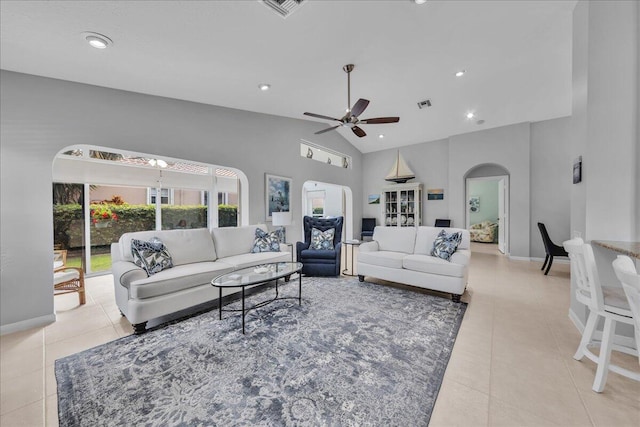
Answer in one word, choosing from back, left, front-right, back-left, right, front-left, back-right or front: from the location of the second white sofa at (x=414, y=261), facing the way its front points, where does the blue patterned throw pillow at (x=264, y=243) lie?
front-right

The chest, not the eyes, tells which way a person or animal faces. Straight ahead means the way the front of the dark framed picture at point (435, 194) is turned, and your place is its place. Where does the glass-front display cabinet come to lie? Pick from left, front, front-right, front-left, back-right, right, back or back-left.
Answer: right

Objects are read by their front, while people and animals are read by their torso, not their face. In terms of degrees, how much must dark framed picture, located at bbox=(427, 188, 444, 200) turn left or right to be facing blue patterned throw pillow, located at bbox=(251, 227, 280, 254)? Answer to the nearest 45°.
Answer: approximately 45° to its right

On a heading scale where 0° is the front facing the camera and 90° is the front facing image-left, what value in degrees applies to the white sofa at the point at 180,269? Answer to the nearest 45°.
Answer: approximately 315°

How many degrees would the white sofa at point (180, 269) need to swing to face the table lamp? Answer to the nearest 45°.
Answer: approximately 90° to its left

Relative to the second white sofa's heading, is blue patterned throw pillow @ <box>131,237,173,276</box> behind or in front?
in front

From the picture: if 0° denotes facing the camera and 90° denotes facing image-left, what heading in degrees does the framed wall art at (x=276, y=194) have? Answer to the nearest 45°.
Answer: approximately 315°

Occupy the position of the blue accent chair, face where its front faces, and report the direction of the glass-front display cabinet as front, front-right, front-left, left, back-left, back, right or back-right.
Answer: back-left

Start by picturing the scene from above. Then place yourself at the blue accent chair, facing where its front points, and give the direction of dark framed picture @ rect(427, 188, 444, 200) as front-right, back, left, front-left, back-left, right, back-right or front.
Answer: back-left

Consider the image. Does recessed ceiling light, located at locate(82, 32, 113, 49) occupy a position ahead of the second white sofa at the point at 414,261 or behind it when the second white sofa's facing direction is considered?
ahead

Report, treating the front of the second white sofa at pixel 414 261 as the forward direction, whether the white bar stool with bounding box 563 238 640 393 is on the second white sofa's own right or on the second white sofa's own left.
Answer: on the second white sofa's own left

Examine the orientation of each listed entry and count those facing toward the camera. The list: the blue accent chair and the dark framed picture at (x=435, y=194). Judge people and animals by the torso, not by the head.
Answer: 2
